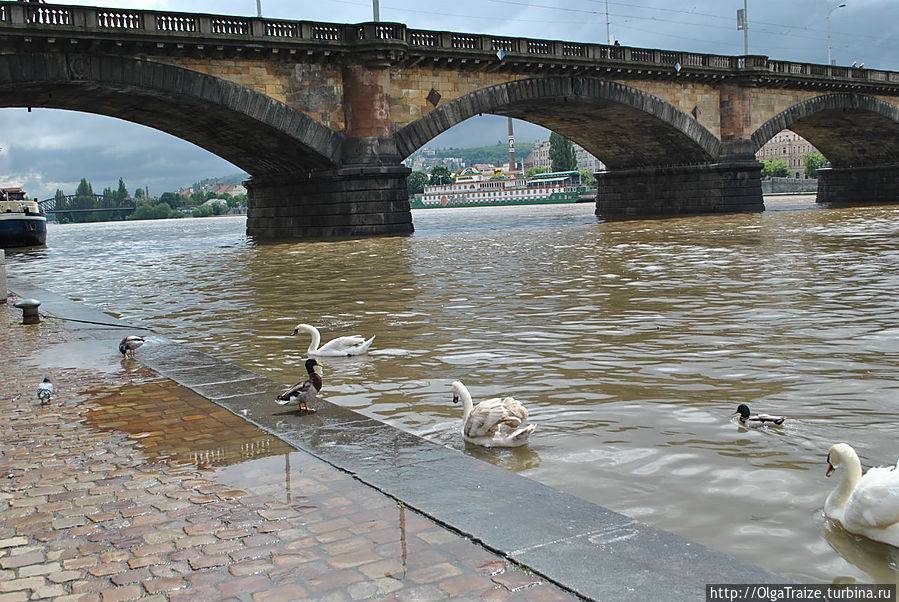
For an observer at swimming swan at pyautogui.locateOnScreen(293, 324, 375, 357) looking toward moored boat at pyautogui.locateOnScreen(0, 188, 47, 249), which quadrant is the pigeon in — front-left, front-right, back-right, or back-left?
back-left

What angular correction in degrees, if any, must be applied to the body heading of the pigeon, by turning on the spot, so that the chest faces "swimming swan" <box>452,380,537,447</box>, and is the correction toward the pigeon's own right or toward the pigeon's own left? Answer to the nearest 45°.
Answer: approximately 135° to the pigeon's own right

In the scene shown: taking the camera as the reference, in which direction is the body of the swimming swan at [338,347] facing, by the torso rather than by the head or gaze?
to the viewer's left

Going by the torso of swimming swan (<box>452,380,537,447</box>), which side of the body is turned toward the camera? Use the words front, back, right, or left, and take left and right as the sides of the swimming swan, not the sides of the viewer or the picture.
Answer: left

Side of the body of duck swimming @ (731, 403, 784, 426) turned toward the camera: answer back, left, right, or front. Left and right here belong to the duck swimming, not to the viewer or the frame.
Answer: left
